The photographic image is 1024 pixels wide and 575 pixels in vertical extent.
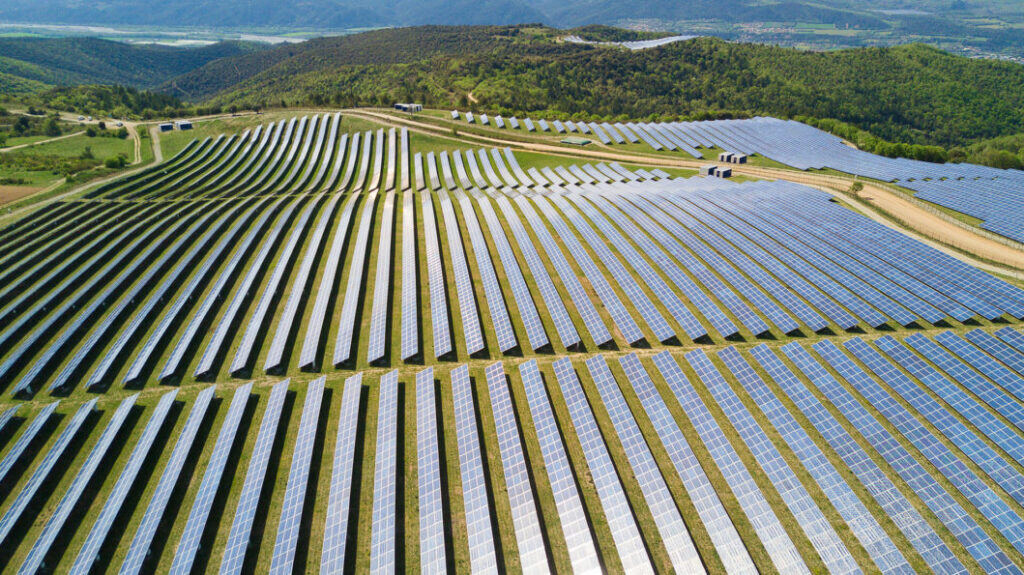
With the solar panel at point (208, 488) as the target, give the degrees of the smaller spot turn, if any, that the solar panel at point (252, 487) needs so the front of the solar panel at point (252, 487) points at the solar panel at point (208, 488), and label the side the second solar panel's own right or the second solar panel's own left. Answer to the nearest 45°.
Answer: approximately 45° to the second solar panel's own right

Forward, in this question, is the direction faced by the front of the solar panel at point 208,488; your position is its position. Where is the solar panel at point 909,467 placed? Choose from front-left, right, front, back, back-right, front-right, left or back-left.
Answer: back-left

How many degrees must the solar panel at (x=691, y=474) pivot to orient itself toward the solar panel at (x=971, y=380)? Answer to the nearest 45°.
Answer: approximately 180°

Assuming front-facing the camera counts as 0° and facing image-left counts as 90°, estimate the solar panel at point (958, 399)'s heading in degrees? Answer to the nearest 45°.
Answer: approximately 45°

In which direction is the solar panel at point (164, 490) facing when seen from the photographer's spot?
facing away from the viewer and to the left of the viewer

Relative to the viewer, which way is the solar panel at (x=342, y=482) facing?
to the viewer's left

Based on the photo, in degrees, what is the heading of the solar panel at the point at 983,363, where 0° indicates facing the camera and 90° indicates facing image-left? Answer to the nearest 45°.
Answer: approximately 45°

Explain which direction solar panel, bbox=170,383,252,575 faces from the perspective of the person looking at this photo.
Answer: facing to the left of the viewer
